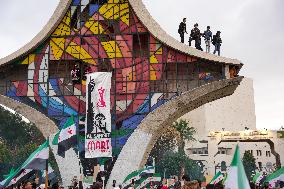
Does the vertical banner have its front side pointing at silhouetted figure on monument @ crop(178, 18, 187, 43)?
no

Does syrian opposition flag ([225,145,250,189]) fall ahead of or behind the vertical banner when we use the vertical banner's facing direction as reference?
ahead

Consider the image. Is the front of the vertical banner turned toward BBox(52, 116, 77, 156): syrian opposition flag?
no

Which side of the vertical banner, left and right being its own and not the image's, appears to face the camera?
front

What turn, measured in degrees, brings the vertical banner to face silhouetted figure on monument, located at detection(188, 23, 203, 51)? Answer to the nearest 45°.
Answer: approximately 135° to its left

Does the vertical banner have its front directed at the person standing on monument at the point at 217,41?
no

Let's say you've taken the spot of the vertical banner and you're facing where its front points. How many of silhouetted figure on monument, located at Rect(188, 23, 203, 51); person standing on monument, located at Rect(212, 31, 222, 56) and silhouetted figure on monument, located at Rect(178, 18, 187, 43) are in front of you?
0
